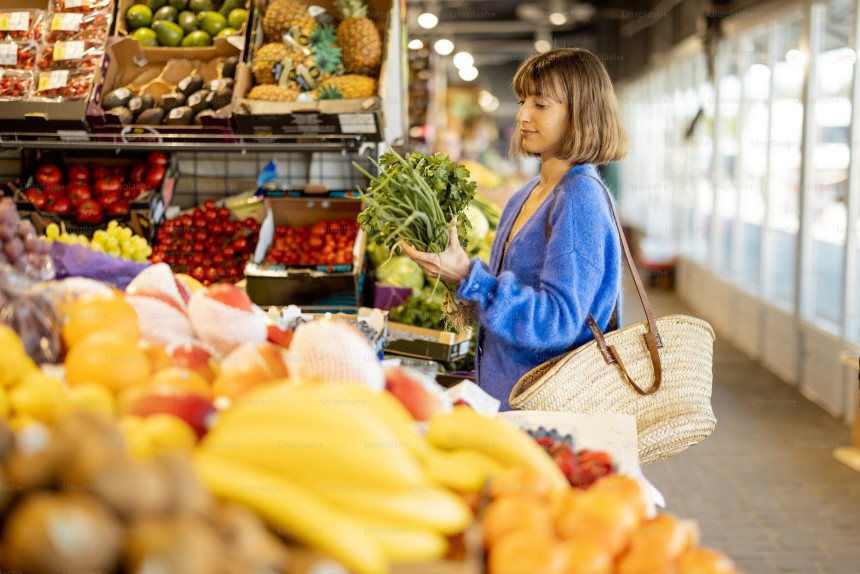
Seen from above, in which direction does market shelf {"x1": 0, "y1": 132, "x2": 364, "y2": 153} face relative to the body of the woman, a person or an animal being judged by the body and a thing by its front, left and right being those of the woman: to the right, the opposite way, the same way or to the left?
to the left

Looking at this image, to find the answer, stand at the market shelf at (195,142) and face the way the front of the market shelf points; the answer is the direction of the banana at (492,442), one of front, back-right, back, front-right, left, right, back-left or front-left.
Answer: front

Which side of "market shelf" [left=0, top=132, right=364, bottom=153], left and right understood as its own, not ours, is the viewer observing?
front

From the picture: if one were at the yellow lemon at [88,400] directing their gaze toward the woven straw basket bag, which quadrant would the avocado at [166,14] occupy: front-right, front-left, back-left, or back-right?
front-left

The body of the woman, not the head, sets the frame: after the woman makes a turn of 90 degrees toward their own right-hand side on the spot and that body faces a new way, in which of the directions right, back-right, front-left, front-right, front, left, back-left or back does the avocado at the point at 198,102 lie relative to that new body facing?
front-left

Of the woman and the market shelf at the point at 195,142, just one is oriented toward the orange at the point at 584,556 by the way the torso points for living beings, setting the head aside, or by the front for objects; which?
the market shelf

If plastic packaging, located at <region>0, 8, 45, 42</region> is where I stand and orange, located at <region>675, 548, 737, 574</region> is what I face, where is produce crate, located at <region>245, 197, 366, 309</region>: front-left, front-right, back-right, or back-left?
front-left

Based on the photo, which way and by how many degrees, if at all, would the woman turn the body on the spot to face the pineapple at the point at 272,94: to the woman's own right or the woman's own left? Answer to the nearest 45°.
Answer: approximately 45° to the woman's own right

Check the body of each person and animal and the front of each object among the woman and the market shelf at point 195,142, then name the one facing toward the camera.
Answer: the market shelf

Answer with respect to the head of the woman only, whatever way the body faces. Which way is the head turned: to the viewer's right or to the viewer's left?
to the viewer's left

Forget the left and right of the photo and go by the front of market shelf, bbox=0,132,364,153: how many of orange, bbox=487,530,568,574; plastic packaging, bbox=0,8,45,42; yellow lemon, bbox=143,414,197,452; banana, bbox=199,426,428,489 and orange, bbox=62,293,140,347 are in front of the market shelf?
4

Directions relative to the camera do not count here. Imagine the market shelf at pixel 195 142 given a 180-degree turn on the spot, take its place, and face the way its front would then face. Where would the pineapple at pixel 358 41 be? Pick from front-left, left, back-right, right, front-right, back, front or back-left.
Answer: right

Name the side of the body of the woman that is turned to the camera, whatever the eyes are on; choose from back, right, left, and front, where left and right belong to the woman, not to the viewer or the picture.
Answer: left

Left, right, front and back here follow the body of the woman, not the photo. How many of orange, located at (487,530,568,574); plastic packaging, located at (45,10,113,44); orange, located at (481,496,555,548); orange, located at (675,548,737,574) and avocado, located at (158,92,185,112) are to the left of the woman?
3

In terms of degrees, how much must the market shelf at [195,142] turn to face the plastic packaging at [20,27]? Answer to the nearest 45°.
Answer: approximately 135° to its right

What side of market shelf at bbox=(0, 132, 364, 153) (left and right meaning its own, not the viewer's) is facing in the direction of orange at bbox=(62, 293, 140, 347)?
front

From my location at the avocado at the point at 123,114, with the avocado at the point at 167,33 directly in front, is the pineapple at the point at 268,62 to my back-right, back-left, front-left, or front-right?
front-right

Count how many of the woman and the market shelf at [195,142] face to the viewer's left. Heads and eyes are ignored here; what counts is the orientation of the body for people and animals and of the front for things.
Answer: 1

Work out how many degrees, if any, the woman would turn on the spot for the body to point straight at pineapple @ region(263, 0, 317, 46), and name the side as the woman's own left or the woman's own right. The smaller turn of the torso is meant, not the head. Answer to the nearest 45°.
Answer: approximately 45° to the woman's own right
